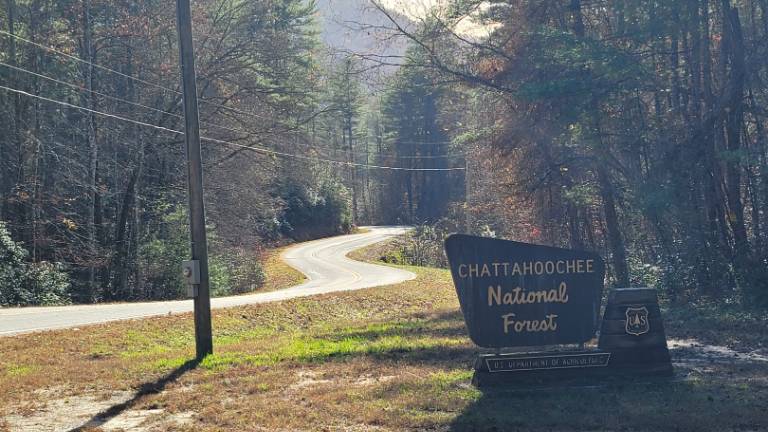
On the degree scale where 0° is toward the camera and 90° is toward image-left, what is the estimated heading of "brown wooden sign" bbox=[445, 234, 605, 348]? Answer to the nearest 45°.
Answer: approximately 0°

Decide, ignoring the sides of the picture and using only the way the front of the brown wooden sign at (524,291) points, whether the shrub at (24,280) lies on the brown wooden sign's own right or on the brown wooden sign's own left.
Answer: on the brown wooden sign's own right

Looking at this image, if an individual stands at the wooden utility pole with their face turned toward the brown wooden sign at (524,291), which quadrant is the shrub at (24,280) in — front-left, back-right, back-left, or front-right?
back-left

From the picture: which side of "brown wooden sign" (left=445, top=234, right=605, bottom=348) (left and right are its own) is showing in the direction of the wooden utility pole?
right

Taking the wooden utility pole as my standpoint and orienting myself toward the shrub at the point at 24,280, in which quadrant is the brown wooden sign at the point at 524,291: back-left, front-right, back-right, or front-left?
back-right
